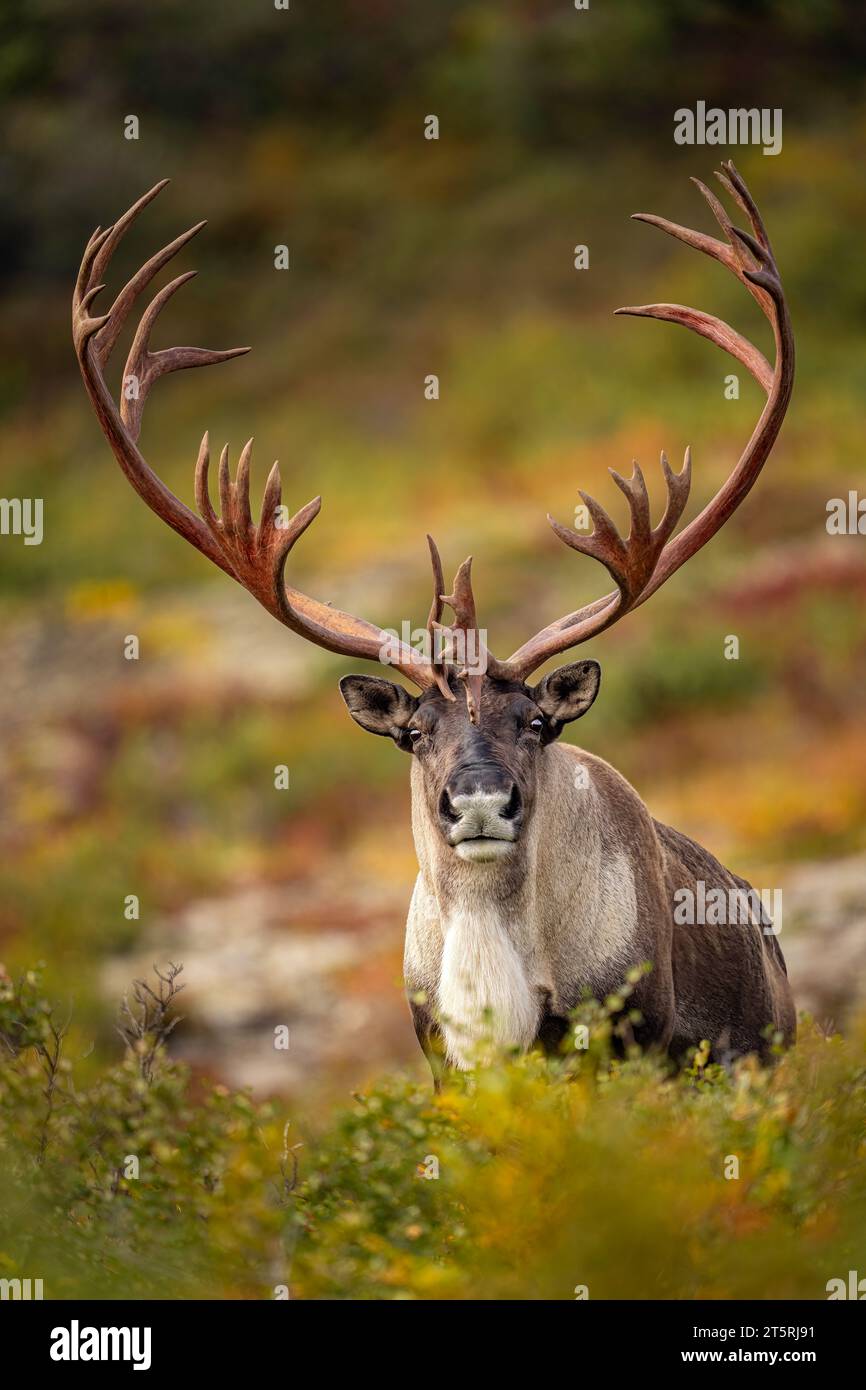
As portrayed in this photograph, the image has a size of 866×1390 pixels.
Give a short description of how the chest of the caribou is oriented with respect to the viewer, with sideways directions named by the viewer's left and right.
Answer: facing the viewer and to the left of the viewer
